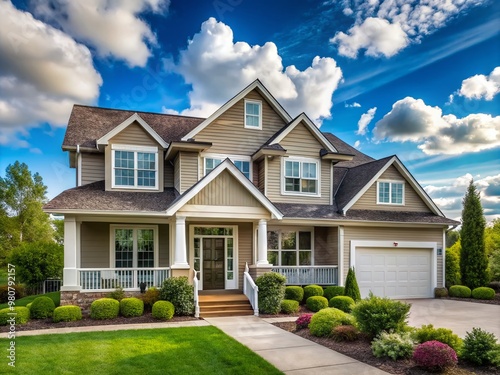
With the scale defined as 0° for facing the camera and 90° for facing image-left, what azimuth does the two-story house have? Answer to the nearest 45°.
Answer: approximately 0°

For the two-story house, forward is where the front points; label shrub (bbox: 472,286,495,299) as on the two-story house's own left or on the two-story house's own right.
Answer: on the two-story house's own left
